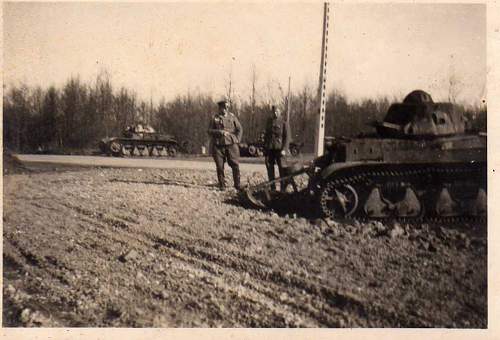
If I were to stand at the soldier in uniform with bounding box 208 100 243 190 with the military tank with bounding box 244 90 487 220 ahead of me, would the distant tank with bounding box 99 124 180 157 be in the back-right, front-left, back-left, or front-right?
back-left

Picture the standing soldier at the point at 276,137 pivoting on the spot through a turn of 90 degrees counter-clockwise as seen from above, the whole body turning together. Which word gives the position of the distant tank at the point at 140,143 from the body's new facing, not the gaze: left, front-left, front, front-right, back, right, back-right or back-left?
back-left

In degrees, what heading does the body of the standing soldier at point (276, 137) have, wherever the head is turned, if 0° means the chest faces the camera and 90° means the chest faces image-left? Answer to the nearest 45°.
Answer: approximately 0°

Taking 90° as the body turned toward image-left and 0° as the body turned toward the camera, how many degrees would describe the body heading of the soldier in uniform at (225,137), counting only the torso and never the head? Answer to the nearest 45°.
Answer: approximately 0°
